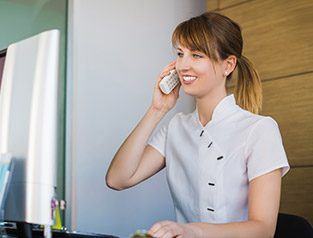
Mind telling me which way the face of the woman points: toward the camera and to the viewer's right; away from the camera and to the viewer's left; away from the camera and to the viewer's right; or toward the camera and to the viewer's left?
toward the camera and to the viewer's left

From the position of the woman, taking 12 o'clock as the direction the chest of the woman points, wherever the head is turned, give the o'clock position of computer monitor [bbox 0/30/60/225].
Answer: The computer monitor is roughly at 12 o'clock from the woman.

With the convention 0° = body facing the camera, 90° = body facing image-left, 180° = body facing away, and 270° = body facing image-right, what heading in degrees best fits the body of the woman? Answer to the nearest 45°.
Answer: approximately 45°
